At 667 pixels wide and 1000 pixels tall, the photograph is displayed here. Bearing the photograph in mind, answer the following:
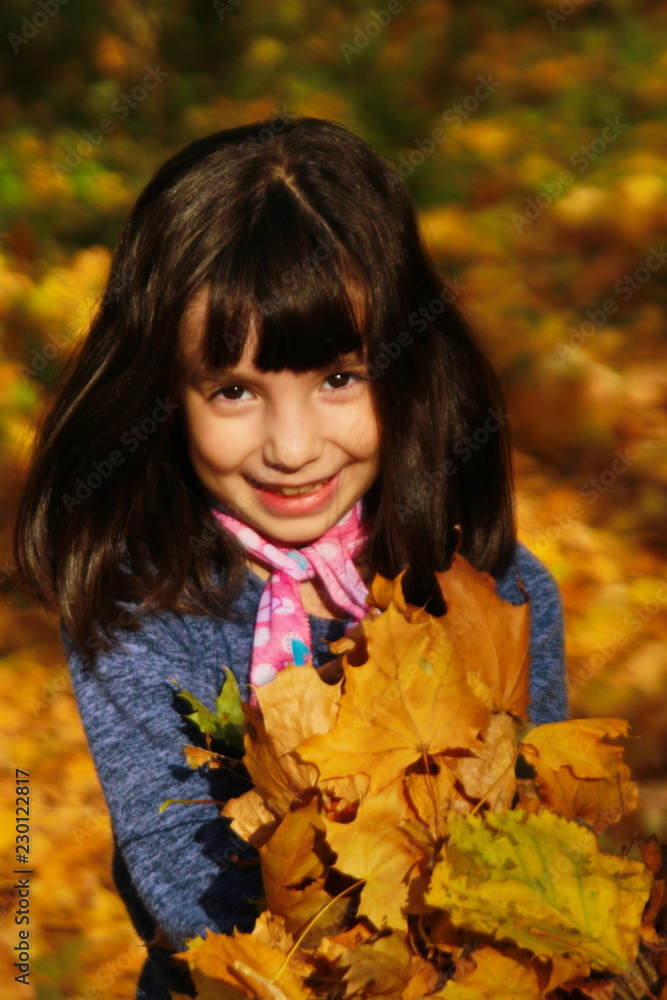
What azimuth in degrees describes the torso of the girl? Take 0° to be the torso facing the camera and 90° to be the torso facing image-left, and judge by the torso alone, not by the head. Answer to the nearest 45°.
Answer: approximately 0°
